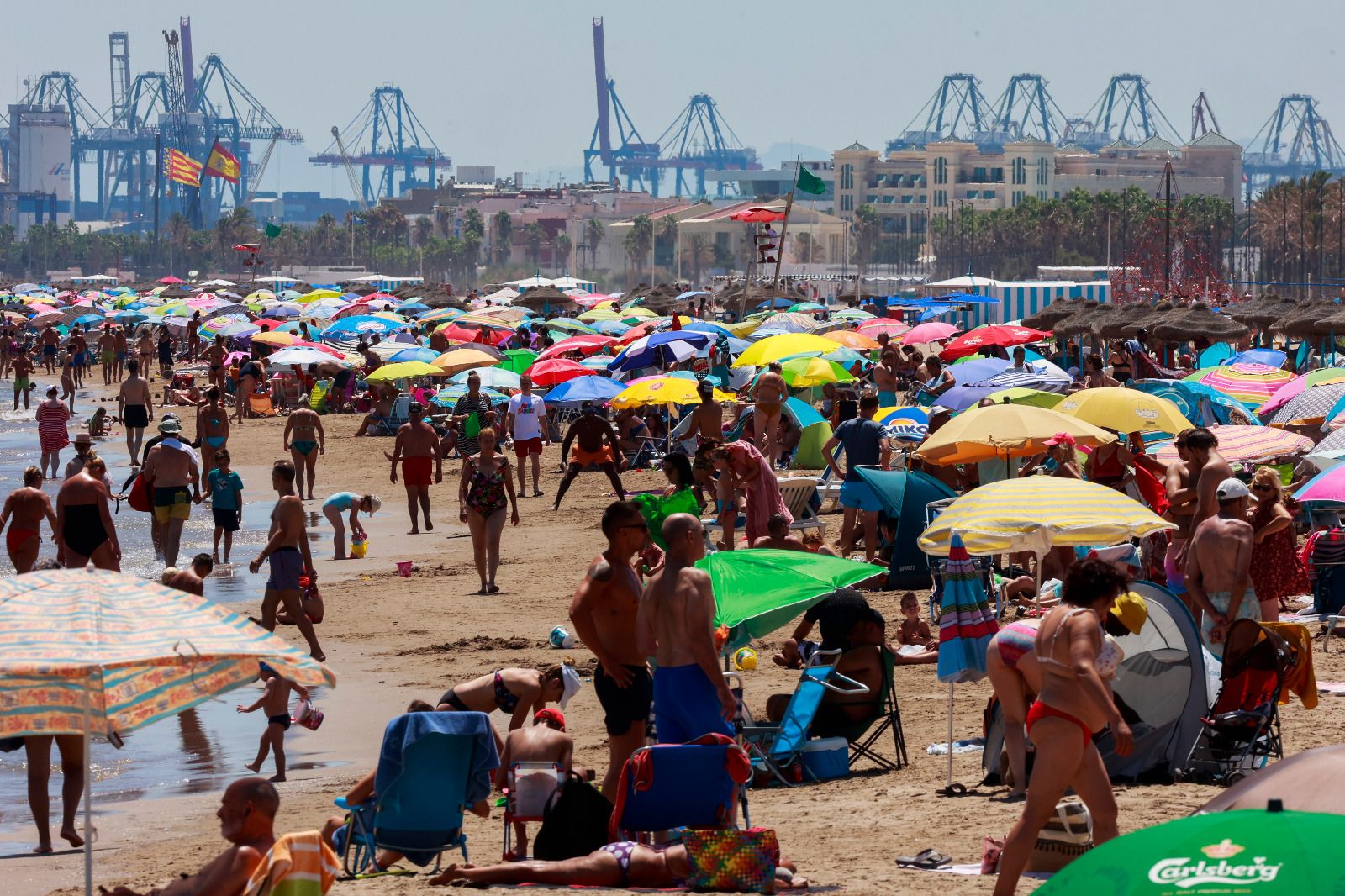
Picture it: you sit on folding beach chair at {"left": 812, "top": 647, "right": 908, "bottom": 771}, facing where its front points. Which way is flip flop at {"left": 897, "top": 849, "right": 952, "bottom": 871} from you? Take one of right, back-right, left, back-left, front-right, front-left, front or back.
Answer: left

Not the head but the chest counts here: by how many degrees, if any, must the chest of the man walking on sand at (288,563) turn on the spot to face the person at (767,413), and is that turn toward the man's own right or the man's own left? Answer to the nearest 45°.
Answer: approximately 135° to the man's own right

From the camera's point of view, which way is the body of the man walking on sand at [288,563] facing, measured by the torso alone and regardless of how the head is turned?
to the viewer's left

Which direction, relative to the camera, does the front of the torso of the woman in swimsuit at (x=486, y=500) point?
toward the camera

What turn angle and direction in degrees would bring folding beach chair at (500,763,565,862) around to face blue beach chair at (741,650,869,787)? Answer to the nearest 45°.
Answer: approximately 45° to its right

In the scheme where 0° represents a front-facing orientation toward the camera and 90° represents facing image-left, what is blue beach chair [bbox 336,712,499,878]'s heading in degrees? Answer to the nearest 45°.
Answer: approximately 135°

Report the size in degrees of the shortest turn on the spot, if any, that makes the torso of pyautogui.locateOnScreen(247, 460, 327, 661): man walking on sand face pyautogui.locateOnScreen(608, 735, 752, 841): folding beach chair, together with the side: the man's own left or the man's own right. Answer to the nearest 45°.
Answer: approximately 90° to the man's own left

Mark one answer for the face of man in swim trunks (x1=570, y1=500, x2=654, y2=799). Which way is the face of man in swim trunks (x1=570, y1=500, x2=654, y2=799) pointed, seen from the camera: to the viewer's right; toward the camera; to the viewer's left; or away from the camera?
to the viewer's right

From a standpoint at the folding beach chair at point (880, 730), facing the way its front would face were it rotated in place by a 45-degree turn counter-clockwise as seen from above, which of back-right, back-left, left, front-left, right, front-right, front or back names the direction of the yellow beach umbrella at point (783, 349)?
back-right

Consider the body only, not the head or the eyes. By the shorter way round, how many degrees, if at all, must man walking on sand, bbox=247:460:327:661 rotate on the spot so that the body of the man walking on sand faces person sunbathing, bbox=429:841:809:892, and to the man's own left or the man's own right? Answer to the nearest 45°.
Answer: approximately 90° to the man's own left

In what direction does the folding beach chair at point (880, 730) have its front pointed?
to the viewer's left

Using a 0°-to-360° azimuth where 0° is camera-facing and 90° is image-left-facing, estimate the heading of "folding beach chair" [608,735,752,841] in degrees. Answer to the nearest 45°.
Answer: approximately 180°

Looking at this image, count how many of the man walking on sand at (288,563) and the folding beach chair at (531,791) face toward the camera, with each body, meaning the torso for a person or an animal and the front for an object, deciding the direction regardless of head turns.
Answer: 0

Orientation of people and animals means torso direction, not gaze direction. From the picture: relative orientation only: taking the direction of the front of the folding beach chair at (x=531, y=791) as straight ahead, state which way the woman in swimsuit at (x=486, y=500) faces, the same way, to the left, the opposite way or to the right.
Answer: the opposite way
